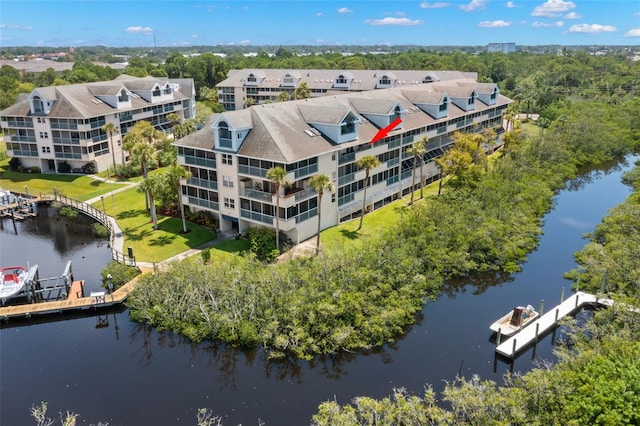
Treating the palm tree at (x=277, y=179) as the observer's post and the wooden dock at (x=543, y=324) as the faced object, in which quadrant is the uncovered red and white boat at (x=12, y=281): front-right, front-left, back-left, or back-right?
back-right

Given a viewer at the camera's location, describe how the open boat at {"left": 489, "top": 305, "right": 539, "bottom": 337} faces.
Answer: facing the viewer and to the left of the viewer

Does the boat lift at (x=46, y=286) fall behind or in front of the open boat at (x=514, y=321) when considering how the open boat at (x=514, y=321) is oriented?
in front

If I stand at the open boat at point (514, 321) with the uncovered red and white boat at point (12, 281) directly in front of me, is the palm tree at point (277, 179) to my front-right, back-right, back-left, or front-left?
front-right

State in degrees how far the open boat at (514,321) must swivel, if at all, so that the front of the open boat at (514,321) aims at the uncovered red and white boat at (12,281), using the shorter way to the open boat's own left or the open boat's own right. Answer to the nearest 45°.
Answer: approximately 45° to the open boat's own right

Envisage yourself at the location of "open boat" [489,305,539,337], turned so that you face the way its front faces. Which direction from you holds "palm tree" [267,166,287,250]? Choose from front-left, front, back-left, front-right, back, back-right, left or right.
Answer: front-right

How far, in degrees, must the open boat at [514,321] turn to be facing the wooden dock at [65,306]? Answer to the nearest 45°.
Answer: approximately 45° to its right
